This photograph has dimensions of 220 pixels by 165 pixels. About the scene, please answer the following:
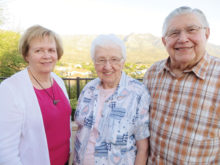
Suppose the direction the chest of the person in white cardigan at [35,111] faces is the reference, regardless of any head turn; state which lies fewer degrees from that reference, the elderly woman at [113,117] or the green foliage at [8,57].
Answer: the elderly woman

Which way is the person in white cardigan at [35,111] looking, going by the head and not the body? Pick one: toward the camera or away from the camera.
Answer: toward the camera

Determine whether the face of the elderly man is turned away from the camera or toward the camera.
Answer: toward the camera

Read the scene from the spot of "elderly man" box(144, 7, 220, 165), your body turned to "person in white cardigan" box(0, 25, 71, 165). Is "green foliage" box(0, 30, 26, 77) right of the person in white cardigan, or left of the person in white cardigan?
right

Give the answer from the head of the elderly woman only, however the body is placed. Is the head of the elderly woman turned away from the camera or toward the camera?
toward the camera

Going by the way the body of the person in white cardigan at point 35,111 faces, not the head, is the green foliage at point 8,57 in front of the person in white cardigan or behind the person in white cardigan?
behind

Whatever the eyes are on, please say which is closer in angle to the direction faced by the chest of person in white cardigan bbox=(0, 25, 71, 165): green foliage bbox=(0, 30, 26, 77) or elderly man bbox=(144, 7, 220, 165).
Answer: the elderly man
